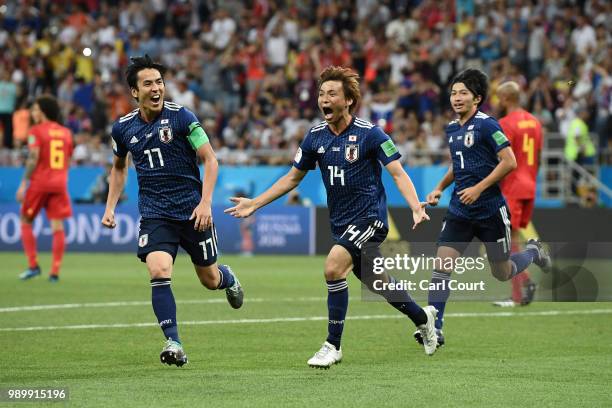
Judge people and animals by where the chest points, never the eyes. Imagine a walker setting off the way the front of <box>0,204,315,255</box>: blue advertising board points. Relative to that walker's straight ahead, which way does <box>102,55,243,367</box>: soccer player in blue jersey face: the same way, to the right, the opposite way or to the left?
the same way

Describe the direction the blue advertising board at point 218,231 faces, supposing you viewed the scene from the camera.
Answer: facing the viewer

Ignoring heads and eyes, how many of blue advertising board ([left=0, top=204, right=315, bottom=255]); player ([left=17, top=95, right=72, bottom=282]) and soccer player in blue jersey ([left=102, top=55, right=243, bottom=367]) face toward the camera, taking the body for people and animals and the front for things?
2

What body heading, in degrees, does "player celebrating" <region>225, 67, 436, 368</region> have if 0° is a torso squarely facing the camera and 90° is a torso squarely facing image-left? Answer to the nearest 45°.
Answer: approximately 45°

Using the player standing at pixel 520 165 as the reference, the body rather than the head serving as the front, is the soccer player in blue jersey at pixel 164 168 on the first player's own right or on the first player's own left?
on the first player's own left

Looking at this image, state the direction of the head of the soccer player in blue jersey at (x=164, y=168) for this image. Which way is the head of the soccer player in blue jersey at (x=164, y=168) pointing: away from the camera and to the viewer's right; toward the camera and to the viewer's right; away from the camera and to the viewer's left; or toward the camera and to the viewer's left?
toward the camera and to the viewer's right

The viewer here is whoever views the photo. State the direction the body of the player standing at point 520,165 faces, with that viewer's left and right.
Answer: facing away from the viewer and to the left of the viewer

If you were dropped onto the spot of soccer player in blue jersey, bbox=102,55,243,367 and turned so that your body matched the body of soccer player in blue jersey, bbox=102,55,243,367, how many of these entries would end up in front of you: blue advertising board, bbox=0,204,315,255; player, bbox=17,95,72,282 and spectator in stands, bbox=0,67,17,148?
0

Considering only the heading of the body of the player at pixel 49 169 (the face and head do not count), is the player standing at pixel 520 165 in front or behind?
behind

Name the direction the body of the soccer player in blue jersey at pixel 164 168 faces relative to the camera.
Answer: toward the camera

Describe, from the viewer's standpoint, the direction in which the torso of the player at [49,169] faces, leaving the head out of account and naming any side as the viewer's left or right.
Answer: facing away from the viewer and to the left of the viewer

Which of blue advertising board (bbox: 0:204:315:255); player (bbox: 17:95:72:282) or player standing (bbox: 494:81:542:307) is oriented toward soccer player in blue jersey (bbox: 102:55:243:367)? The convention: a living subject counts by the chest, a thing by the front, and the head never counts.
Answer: the blue advertising board

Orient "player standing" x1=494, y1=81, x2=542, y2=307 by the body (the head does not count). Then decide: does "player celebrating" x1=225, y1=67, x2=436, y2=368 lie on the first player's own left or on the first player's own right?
on the first player's own left

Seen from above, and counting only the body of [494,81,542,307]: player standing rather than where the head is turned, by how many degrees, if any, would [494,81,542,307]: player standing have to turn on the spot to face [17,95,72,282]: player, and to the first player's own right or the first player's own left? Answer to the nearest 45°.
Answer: approximately 45° to the first player's own left

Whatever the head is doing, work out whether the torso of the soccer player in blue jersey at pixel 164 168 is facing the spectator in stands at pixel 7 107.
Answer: no

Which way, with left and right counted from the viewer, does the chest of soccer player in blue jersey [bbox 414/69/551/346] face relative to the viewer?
facing the viewer and to the left of the viewer
